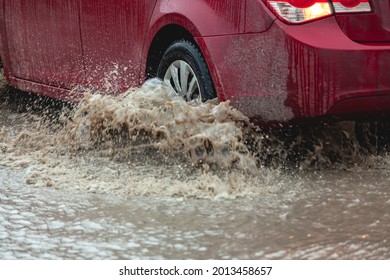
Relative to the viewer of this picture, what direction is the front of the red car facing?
facing away from the viewer and to the left of the viewer
